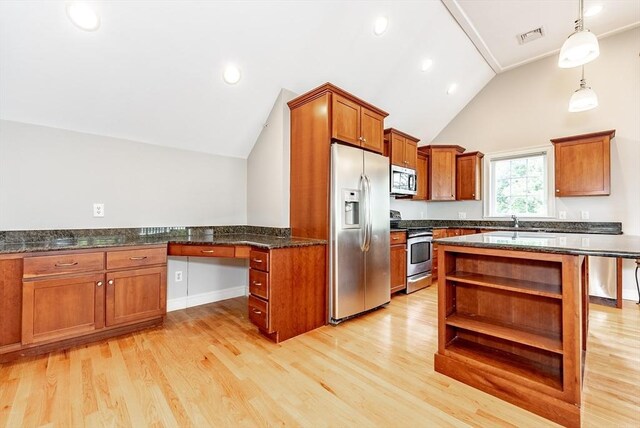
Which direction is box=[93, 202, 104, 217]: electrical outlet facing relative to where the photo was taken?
toward the camera

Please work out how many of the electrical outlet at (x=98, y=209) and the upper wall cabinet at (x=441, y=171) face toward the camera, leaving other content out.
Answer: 2

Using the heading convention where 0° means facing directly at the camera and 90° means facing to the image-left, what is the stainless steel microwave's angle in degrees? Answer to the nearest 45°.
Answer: approximately 315°

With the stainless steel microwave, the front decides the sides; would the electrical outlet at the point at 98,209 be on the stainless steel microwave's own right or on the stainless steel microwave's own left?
on the stainless steel microwave's own right

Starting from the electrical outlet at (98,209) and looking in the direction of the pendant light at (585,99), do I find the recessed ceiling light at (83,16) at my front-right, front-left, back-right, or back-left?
front-right

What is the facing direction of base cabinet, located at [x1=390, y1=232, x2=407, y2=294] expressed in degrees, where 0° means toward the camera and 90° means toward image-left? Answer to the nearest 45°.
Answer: approximately 315°

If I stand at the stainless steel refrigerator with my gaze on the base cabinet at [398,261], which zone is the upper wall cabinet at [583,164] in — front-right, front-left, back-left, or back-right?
front-right

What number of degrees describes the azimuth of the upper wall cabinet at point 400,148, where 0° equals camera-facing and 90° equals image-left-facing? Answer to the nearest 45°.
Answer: approximately 315°

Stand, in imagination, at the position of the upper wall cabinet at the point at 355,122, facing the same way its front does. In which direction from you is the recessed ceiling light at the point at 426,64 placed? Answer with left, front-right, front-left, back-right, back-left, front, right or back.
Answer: left

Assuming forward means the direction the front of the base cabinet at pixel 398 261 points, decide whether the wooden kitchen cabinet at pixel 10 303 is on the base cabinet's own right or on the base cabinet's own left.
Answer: on the base cabinet's own right

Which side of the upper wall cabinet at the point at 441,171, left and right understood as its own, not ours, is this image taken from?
front

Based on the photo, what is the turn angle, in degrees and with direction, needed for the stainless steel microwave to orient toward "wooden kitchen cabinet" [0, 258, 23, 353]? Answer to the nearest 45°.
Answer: approximately 90° to its right

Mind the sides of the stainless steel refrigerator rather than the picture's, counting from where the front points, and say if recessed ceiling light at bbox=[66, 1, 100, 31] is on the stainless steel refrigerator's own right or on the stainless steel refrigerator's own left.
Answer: on the stainless steel refrigerator's own right

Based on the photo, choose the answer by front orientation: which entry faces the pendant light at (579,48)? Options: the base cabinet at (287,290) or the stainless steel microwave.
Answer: the stainless steel microwave
